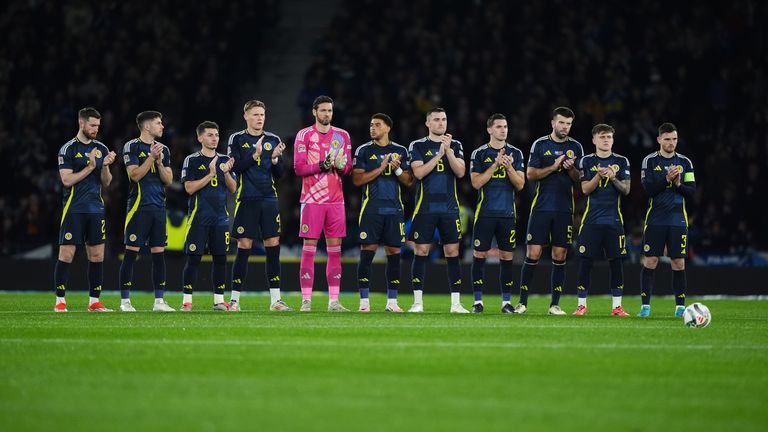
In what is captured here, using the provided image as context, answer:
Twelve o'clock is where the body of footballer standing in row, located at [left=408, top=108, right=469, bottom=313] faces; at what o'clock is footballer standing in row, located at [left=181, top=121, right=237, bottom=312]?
footballer standing in row, located at [left=181, top=121, right=237, bottom=312] is roughly at 3 o'clock from footballer standing in row, located at [left=408, top=108, right=469, bottom=313].

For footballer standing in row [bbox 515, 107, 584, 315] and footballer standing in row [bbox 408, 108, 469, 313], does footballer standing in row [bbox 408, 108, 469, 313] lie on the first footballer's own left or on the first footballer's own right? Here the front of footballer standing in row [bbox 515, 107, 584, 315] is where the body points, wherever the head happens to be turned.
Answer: on the first footballer's own right

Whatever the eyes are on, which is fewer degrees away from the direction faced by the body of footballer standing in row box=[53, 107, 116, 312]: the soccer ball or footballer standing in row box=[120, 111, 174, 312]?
the soccer ball

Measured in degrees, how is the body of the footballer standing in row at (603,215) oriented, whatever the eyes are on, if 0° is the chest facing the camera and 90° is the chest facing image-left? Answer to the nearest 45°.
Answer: approximately 0°

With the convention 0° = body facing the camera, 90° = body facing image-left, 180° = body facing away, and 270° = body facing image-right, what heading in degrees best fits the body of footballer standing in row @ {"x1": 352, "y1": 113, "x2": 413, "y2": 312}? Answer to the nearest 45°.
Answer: approximately 0°

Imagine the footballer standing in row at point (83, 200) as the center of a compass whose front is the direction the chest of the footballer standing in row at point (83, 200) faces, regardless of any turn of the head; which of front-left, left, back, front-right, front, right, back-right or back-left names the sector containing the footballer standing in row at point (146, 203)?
front-left

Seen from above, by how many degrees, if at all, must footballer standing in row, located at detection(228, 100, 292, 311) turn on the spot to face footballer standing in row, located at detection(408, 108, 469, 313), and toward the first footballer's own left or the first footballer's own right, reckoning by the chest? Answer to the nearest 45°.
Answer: approximately 45° to the first footballer's own left

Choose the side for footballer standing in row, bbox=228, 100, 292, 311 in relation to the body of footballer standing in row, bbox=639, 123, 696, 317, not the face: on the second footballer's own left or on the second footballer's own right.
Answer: on the second footballer's own right

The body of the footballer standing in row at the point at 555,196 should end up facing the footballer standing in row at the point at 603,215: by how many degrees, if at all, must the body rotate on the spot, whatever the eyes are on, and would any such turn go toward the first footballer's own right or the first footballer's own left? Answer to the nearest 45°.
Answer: approximately 90° to the first footballer's own left

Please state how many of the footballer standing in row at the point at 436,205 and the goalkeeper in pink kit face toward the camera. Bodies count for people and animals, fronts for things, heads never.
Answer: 2

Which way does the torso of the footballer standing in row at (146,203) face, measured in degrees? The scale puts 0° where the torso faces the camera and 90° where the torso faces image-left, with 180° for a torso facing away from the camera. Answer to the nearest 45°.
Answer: approximately 315°

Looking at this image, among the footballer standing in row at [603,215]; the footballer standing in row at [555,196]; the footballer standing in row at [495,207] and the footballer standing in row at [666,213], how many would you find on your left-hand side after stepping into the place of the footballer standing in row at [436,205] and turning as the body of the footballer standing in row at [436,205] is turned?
4

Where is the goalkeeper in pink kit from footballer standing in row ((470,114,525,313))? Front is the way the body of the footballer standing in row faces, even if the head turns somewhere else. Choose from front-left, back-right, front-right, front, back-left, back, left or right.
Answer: right

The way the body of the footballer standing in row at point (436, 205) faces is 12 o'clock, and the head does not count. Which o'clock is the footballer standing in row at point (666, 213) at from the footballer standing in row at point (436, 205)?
the footballer standing in row at point (666, 213) is roughly at 9 o'clock from the footballer standing in row at point (436, 205).

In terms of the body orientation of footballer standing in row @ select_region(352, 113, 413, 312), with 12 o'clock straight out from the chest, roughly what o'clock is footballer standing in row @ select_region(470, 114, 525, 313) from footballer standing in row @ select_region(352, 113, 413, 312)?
footballer standing in row @ select_region(470, 114, 525, 313) is roughly at 9 o'clock from footballer standing in row @ select_region(352, 113, 413, 312).
